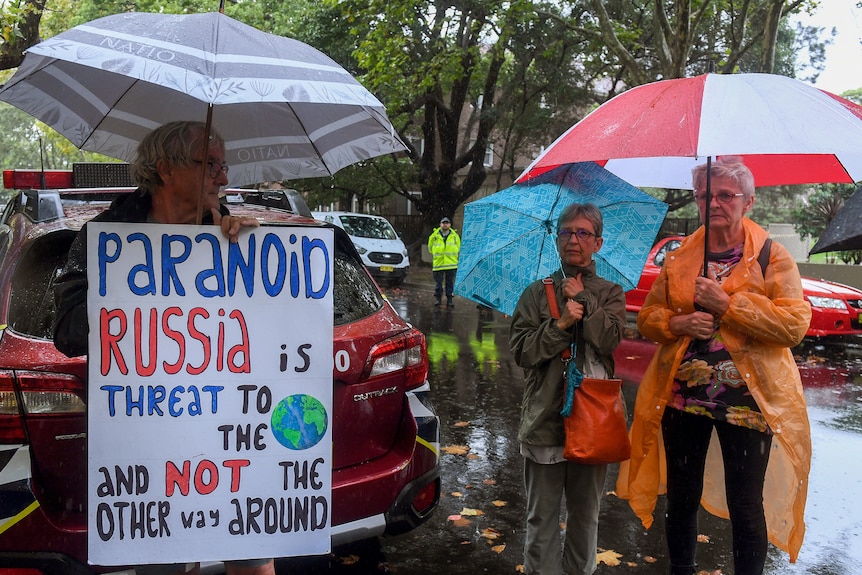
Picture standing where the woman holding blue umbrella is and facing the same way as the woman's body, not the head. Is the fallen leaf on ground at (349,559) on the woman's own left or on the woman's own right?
on the woman's own right

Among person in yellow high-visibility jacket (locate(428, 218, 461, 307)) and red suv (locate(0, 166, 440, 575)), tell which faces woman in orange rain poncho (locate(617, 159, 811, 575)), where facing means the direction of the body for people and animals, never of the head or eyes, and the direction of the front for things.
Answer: the person in yellow high-visibility jacket

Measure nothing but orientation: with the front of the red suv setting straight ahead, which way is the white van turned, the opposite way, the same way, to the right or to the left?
the opposite way

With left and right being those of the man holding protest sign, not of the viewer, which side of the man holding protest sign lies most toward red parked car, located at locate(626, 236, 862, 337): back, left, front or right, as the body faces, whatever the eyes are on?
left

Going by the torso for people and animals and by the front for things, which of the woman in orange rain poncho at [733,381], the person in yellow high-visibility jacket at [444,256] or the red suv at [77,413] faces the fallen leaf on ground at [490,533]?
the person in yellow high-visibility jacket

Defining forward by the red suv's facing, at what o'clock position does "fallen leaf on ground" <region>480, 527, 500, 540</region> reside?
The fallen leaf on ground is roughly at 4 o'clock from the red suv.

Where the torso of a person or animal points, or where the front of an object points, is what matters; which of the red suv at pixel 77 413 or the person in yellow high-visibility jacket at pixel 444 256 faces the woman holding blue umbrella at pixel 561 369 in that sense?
the person in yellow high-visibility jacket

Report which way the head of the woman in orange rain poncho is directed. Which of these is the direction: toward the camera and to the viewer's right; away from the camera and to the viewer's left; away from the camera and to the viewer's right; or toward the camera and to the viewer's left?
toward the camera and to the viewer's left

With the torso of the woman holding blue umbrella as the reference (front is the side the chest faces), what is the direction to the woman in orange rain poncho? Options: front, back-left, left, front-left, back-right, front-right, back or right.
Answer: left

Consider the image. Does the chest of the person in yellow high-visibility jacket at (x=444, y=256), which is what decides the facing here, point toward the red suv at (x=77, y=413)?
yes

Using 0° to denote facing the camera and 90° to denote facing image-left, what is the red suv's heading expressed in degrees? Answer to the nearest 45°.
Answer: approximately 135°
